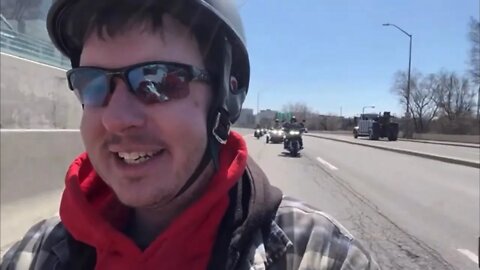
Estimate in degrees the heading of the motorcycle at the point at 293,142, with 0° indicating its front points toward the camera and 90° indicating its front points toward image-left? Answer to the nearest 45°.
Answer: approximately 0°

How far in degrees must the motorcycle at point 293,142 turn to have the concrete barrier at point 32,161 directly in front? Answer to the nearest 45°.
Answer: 0° — it already faces it

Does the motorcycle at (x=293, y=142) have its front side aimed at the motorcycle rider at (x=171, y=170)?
yes
